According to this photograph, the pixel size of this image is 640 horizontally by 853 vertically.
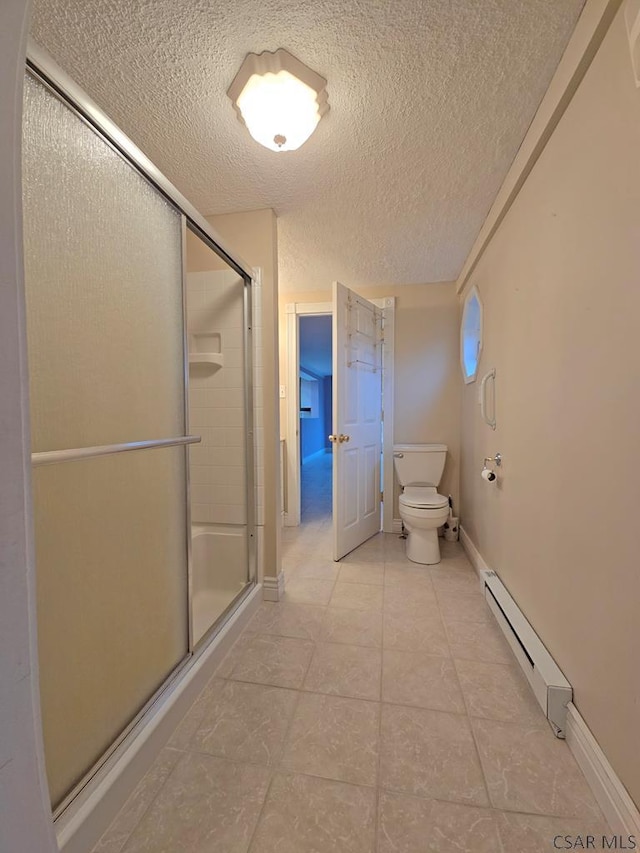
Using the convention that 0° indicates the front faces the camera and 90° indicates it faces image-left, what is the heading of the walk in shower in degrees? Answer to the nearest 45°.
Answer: approximately 270°

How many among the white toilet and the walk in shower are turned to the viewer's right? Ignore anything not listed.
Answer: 1

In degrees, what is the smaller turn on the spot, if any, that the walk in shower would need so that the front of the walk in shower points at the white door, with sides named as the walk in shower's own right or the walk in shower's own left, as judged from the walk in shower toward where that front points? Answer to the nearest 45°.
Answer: approximately 45° to the walk in shower's own left

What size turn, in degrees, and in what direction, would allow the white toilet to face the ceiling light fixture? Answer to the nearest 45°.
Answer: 0° — it already faces it
